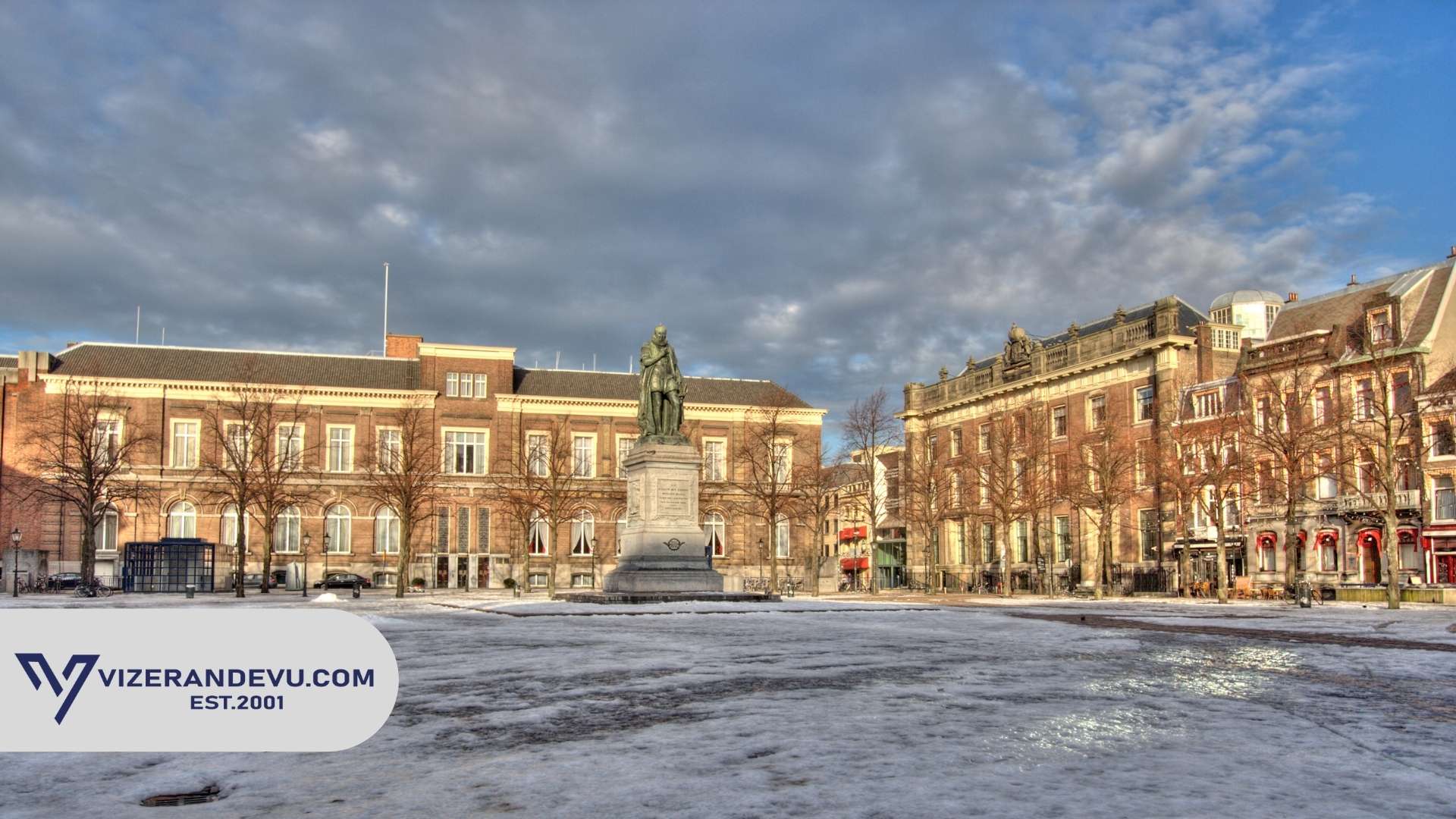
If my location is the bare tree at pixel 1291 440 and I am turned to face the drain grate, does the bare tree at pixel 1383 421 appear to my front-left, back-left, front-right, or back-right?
front-left

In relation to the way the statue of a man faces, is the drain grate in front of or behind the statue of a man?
in front

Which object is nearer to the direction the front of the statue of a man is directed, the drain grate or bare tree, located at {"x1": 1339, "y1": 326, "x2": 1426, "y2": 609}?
the drain grate

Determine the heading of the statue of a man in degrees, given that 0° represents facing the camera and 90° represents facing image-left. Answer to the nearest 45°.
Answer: approximately 0°

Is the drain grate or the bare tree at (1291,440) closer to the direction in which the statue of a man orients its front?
the drain grate

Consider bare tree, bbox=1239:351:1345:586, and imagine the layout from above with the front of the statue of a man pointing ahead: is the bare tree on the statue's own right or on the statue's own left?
on the statue's own left
